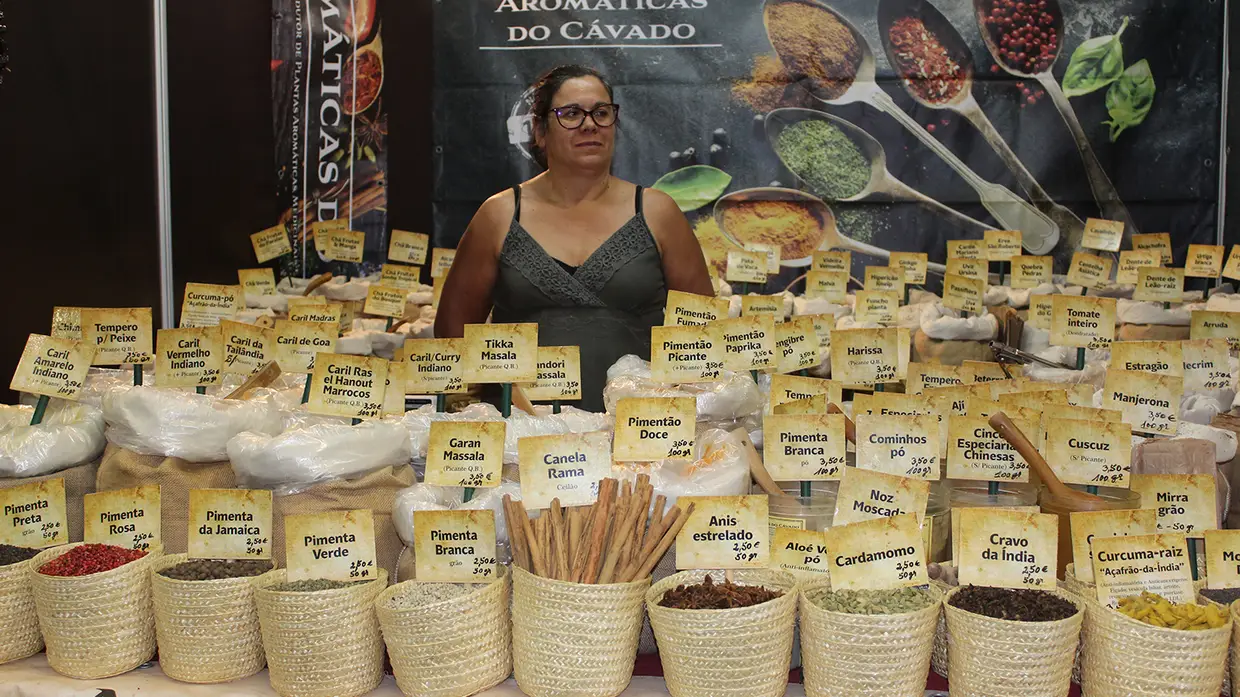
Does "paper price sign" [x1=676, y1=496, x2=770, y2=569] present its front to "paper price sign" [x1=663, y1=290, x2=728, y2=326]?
no

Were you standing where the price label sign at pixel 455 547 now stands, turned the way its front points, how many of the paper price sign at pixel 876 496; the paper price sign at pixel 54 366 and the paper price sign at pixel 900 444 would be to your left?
2

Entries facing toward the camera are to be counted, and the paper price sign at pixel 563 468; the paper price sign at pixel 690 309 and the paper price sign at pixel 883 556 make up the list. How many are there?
3

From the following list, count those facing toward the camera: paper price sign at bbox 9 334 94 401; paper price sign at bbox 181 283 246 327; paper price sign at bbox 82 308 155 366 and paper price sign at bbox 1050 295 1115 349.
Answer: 4

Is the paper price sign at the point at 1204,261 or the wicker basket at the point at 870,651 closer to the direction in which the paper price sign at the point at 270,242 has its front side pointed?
the wicker basket

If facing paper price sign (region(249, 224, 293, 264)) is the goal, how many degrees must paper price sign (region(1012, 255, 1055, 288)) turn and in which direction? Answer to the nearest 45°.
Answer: approximately 90° to its right

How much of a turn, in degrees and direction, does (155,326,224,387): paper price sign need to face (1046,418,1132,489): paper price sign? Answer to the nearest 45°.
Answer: approximately 45° to its left

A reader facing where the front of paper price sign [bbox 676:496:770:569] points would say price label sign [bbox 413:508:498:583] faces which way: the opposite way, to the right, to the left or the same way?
the same way

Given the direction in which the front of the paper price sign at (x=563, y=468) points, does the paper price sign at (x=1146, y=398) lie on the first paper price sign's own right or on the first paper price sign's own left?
on the first paper price sign's own left

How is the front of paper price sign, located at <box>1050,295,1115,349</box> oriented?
toward the camera

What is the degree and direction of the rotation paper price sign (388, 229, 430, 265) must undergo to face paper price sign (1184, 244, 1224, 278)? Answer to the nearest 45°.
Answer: approximately 45° to its left

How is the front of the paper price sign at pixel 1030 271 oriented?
toward the camera

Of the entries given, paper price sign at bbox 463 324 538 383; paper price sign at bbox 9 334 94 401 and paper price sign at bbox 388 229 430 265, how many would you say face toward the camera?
3

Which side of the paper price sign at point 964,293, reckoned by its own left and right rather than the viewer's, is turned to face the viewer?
front
